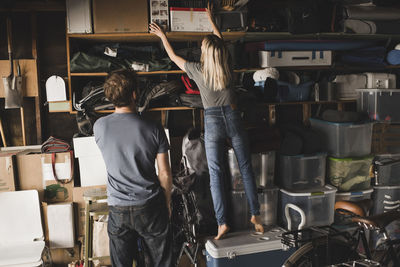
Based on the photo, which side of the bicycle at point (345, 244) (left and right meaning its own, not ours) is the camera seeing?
right

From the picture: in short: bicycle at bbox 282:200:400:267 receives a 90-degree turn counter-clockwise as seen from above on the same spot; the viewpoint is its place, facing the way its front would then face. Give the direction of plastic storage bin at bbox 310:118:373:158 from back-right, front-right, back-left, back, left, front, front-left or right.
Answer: front

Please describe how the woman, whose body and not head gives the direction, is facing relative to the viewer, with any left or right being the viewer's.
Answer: facing away from the viewer

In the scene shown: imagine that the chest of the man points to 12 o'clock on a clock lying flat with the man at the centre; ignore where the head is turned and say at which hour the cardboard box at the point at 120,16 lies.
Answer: The cardboard box is roughly at 12 o'clock from the man.

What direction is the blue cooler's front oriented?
toward the camera

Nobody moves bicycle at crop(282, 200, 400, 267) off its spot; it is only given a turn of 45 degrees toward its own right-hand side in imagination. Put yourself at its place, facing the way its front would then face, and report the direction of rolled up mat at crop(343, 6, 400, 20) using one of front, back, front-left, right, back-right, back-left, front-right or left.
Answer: back-left

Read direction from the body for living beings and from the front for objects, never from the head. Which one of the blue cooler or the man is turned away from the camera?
the man

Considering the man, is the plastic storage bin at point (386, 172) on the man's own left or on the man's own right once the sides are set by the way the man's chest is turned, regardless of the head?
on the man's own right

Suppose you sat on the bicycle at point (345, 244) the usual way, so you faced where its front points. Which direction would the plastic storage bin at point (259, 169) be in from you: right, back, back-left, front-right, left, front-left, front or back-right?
back-left

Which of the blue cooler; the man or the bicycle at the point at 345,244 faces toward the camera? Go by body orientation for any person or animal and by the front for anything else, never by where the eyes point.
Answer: the blue cooler

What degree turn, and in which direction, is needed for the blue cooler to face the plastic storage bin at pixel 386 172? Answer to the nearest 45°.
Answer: approximately 135° to its left

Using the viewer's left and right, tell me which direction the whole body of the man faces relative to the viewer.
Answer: facing away from the viewer

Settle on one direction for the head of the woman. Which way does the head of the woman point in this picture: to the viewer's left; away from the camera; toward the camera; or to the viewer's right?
away from the camera

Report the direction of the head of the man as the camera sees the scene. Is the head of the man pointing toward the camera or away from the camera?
away from the camera

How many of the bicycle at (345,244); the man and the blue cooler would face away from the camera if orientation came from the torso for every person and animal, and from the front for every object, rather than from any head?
1

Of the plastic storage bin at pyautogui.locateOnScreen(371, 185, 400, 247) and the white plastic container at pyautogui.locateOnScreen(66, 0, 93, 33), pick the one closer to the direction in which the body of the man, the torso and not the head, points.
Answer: the white plastic container

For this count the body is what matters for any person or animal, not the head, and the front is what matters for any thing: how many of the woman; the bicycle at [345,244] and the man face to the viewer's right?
1
